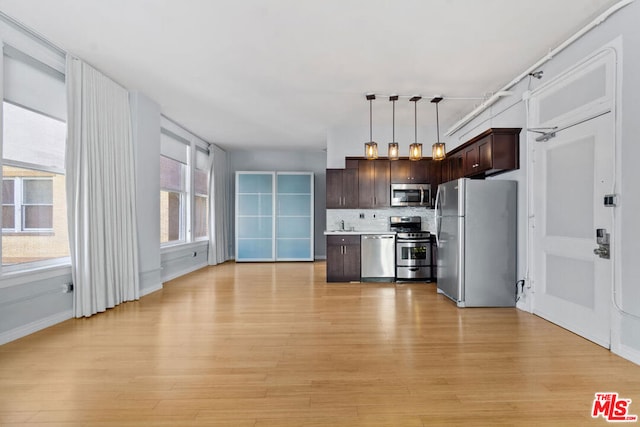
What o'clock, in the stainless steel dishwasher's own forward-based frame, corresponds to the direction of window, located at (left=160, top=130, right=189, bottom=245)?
The window is roughly at 3 o'clock from the stainless steel dishwasher.

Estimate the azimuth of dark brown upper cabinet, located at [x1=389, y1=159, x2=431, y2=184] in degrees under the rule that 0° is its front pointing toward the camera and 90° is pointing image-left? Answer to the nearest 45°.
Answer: approximately 0°

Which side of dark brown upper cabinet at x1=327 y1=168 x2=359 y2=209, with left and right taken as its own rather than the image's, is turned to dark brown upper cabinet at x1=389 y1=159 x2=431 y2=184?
left

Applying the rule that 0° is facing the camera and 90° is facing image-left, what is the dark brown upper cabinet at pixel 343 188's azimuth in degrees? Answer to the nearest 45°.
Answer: approximately 0°
